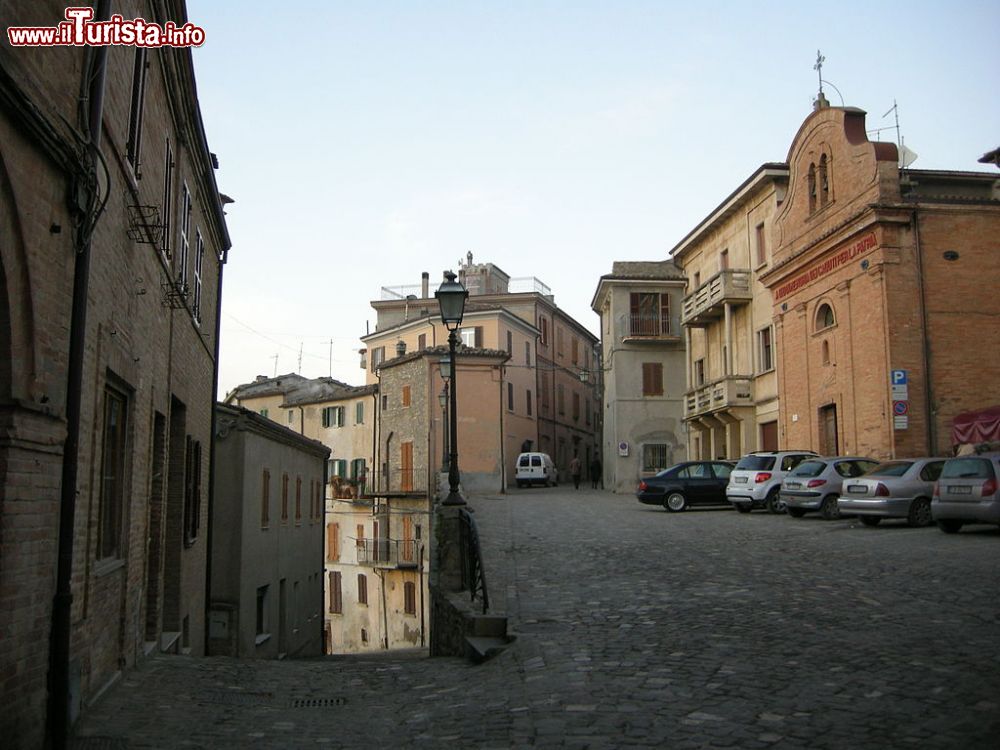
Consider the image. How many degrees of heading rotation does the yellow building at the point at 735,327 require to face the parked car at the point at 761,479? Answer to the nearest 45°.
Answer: approximately 45° to its left

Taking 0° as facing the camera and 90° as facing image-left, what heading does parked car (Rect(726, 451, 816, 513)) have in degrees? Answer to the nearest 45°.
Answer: approximately 225°

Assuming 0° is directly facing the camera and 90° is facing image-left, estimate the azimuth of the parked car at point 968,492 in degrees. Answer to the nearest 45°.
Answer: approximately 225°

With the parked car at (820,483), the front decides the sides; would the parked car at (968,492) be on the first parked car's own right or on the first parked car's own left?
on the first parked car's own right

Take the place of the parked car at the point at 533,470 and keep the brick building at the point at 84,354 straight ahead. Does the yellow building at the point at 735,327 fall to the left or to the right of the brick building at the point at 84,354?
left

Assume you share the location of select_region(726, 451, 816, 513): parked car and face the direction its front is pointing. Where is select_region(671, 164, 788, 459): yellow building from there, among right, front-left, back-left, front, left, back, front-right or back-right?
front-left

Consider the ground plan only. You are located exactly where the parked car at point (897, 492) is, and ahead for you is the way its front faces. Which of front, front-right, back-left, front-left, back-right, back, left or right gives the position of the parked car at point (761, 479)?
left

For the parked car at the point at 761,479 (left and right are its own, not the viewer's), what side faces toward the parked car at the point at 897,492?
right

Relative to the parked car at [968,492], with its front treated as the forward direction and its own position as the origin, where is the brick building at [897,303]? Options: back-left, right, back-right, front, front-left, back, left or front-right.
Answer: front-left

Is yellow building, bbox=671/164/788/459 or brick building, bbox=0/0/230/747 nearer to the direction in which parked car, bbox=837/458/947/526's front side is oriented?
the yellow building

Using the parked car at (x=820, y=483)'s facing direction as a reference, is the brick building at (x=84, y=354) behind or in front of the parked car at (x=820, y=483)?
behind

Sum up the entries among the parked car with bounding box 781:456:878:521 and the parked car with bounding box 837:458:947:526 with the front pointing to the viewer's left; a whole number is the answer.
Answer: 0

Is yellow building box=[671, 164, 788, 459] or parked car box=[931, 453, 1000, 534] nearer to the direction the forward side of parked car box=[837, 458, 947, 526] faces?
the yellow building

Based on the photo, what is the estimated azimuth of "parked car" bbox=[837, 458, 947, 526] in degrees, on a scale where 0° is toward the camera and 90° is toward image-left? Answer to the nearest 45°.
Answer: approximately 225°

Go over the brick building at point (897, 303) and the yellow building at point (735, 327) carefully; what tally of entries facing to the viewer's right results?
0

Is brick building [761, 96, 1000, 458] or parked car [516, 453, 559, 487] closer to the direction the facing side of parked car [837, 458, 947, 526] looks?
the brick building
